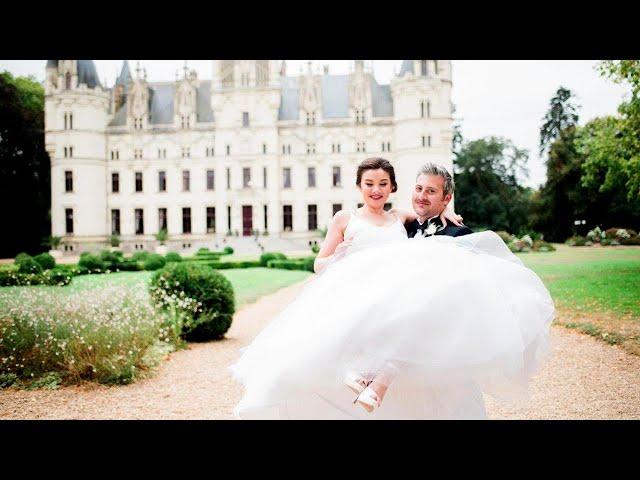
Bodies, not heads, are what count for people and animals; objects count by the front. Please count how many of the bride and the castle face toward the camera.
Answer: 2

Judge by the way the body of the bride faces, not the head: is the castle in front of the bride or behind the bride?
behind

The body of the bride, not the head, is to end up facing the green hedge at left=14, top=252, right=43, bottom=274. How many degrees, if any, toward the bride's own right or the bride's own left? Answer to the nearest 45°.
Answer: approximately 135° to the bride's own right

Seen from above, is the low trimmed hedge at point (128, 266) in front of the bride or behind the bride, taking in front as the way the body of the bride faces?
behind

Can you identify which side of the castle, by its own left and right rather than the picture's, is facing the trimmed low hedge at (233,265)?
front

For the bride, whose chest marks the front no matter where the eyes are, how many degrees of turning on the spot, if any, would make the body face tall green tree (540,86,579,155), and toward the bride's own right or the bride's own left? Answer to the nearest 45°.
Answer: approximately 180°

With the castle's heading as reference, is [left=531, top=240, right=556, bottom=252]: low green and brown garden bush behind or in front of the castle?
in front

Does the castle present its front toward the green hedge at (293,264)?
yes

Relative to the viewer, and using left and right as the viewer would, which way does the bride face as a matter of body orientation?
facing the viewer

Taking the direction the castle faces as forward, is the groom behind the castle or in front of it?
in front

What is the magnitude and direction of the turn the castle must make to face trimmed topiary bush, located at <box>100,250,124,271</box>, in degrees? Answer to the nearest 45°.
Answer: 0° — it already faces it
